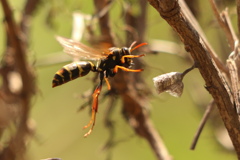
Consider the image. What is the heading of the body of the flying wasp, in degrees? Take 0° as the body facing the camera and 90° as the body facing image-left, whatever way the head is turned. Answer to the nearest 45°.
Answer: approximately 270°
